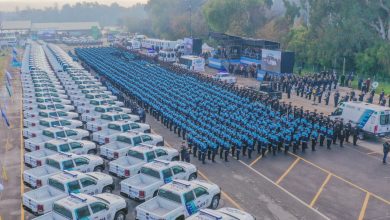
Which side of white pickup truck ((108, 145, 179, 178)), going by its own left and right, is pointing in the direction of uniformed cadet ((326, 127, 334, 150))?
front

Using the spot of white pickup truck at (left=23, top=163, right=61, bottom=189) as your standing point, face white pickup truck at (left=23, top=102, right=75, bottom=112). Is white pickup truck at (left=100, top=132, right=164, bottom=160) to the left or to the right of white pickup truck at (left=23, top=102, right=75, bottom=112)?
right

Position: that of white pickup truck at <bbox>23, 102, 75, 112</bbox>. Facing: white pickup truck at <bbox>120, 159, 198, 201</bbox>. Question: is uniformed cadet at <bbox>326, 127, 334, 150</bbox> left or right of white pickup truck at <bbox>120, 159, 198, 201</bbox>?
left

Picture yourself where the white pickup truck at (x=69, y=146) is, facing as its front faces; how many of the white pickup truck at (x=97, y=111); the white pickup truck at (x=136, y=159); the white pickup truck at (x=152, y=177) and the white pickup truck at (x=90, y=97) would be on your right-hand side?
2
